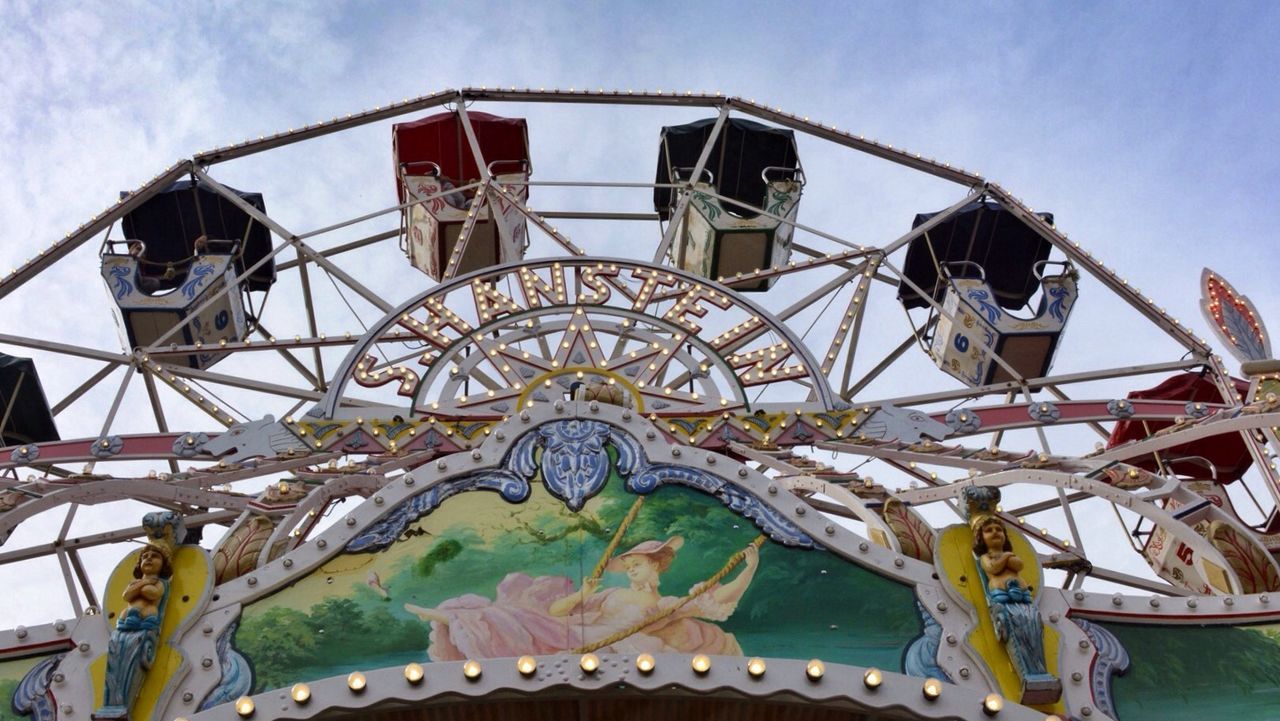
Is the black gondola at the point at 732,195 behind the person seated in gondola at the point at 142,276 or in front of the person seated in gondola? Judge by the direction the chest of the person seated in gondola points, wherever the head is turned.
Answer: in front

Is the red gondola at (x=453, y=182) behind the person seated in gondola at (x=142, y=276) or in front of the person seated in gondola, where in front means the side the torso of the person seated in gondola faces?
in front
